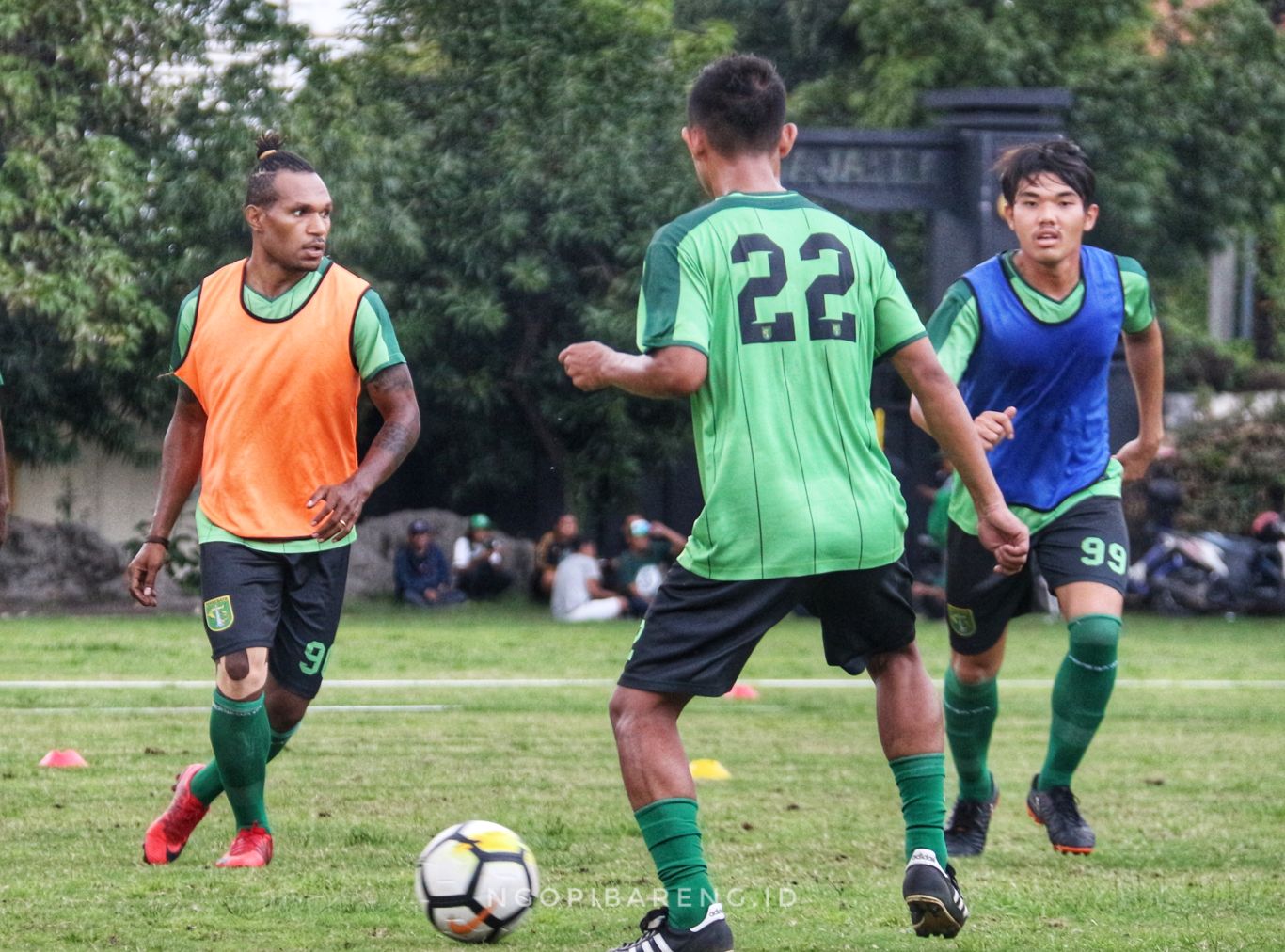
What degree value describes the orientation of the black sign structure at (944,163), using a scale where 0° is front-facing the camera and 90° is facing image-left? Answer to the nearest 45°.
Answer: approximately 0°

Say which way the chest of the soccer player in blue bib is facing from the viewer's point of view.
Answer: toward the camera

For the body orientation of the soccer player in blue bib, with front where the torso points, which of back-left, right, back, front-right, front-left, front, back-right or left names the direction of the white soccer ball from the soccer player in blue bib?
front-right

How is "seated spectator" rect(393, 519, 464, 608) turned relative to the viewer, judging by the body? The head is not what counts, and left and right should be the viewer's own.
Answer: facing the viewer

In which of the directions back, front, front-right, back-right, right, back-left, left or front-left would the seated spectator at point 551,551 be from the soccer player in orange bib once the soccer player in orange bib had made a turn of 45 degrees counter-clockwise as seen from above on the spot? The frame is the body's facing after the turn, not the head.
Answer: back-left

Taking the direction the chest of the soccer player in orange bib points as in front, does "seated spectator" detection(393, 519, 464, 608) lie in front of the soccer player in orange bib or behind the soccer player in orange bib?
behind

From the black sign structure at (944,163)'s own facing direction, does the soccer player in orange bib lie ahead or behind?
ahead

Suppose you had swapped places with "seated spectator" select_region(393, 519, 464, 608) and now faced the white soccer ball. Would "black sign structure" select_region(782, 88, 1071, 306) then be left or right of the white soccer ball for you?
left

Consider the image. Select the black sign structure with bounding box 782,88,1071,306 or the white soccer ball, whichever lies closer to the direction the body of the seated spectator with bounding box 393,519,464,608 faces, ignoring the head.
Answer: the white soccer ball

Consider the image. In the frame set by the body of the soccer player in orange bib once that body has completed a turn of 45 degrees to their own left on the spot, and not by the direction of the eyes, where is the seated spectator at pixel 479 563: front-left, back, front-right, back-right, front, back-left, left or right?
back-left

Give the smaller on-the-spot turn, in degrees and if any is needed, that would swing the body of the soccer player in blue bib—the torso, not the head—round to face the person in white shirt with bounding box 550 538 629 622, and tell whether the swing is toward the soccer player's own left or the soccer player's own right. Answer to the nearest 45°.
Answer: approximately 180°

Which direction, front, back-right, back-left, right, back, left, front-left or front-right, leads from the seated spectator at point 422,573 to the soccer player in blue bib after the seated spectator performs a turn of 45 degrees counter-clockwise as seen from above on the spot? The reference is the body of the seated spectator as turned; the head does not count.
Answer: front-right

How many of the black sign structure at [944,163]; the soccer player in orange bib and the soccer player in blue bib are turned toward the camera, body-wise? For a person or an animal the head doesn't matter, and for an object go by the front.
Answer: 3
